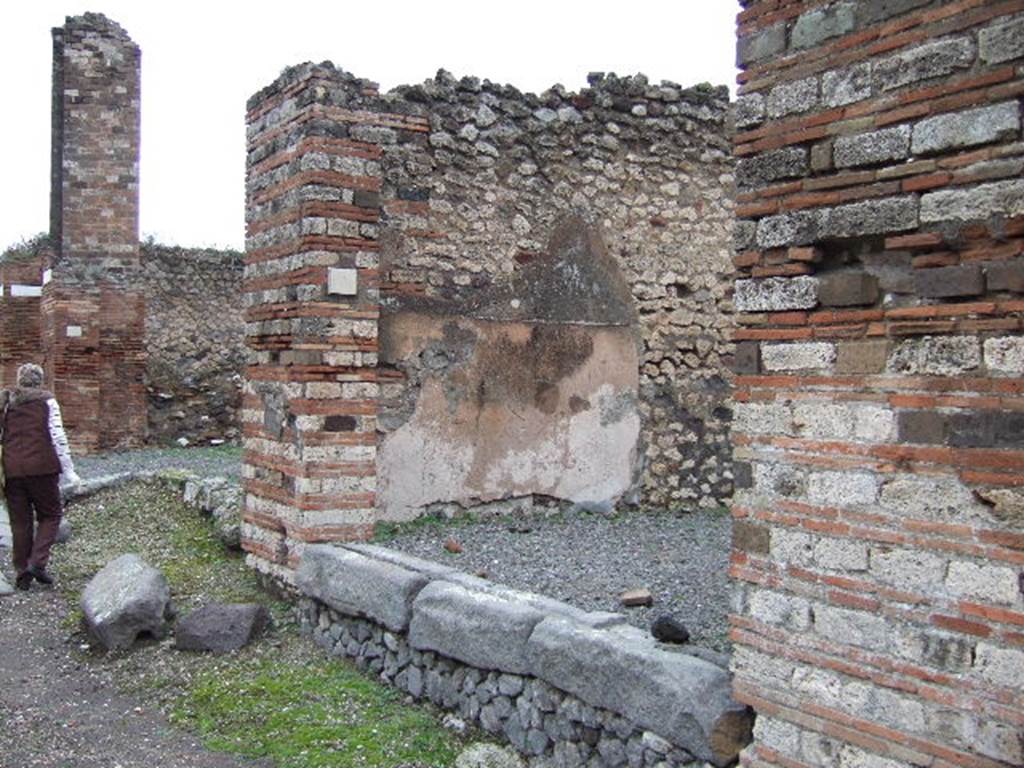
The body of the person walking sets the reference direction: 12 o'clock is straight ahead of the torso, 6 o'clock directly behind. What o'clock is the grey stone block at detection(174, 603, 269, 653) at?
The grey stone block is roughly at 5 o'clock from the person walking.

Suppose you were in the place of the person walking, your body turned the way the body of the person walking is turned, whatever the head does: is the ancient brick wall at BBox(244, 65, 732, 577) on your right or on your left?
on your right

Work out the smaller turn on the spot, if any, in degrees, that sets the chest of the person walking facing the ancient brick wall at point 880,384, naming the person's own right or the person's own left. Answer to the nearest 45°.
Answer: approximately 135° to the person's own right

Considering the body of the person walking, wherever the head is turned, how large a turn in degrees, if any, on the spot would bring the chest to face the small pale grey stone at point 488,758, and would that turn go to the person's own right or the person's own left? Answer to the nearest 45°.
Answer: approximately 135° to the person's own right

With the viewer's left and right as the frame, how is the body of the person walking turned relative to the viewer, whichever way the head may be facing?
facing away from the viewer

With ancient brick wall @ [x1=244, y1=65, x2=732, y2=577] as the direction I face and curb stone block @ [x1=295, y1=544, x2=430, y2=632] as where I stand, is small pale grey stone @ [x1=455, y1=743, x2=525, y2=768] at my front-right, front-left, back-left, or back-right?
back-right

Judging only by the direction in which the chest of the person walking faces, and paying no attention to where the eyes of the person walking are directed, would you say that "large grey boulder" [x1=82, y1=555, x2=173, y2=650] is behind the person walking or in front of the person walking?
behind

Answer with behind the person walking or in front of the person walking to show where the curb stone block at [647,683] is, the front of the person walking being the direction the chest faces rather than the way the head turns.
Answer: behind

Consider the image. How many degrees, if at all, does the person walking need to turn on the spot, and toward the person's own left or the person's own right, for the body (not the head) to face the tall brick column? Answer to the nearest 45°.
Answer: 0° — they already face it

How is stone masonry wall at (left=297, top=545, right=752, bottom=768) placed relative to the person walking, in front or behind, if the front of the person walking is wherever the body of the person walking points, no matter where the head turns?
behind

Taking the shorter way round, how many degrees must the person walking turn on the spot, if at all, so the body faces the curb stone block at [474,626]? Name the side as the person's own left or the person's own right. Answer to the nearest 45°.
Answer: approximately 135° to the person's own right

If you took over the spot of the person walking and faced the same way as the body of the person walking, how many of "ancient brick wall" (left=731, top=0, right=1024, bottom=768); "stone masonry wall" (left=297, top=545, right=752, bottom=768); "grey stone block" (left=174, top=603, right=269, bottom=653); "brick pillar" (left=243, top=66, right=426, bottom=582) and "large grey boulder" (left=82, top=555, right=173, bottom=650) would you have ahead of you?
0

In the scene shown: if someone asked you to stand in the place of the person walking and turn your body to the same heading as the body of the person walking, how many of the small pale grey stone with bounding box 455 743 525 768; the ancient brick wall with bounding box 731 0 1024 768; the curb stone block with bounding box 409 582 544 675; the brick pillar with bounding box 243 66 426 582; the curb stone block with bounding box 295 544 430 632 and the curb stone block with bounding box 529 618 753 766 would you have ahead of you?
0

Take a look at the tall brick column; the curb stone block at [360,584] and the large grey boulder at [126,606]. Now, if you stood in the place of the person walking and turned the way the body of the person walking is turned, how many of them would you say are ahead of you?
1
